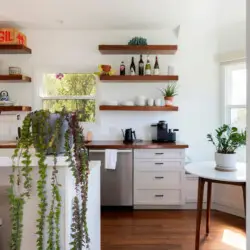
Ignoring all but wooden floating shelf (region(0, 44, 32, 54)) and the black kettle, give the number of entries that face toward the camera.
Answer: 1

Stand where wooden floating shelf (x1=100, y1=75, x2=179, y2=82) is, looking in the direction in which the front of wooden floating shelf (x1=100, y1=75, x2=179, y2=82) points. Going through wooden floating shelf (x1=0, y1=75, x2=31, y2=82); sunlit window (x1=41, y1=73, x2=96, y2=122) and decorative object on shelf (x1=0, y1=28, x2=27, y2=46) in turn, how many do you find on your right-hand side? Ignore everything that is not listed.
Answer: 3

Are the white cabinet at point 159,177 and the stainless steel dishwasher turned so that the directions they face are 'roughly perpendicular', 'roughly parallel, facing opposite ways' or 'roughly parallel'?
roughly parallel

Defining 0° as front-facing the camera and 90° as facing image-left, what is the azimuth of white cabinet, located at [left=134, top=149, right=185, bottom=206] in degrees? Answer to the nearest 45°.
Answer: approximately 0°

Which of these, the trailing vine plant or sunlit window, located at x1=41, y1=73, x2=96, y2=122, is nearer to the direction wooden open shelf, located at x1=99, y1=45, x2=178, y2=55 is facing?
the trailing vine plant

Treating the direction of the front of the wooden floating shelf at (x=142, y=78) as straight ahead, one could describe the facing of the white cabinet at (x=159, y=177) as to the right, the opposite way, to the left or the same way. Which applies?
the same way

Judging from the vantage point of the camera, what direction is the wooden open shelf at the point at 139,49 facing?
facing the viewer

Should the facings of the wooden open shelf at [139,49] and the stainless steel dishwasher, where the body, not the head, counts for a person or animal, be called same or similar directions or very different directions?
same or similar directions

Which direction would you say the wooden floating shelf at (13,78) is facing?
toward the camera

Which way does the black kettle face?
to the viewer's left

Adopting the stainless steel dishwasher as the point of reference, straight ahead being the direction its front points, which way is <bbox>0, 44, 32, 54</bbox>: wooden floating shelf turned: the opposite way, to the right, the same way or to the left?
the same way

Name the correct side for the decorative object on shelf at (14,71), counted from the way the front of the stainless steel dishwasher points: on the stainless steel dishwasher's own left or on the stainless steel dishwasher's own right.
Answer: on the stainless steel dishwasher's own right

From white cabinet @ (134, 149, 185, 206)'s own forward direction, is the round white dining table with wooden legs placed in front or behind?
in front

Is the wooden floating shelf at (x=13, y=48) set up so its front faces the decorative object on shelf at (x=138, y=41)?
no

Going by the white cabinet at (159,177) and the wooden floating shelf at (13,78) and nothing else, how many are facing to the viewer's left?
0

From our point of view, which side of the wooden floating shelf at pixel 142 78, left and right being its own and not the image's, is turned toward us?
front

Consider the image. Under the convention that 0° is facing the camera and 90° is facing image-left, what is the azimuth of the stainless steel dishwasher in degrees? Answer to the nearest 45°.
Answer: approximately 0°
